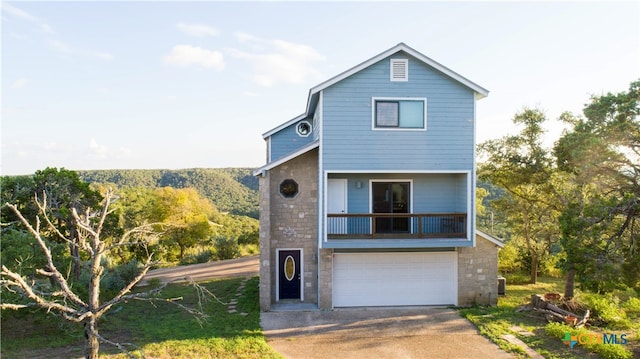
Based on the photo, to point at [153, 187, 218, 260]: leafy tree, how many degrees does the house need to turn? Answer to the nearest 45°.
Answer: approximately 135° to its right

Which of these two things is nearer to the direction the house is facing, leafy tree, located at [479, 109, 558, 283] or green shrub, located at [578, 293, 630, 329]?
the green shrub

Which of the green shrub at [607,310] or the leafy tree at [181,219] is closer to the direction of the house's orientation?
the green shrub

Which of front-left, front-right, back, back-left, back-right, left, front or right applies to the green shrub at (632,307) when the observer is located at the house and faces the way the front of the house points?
left

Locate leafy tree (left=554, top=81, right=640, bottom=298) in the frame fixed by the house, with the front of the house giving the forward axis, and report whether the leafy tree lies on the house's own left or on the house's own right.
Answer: on the house's own left

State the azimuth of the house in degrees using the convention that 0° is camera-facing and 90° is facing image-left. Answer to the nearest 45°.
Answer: approximately 0°
